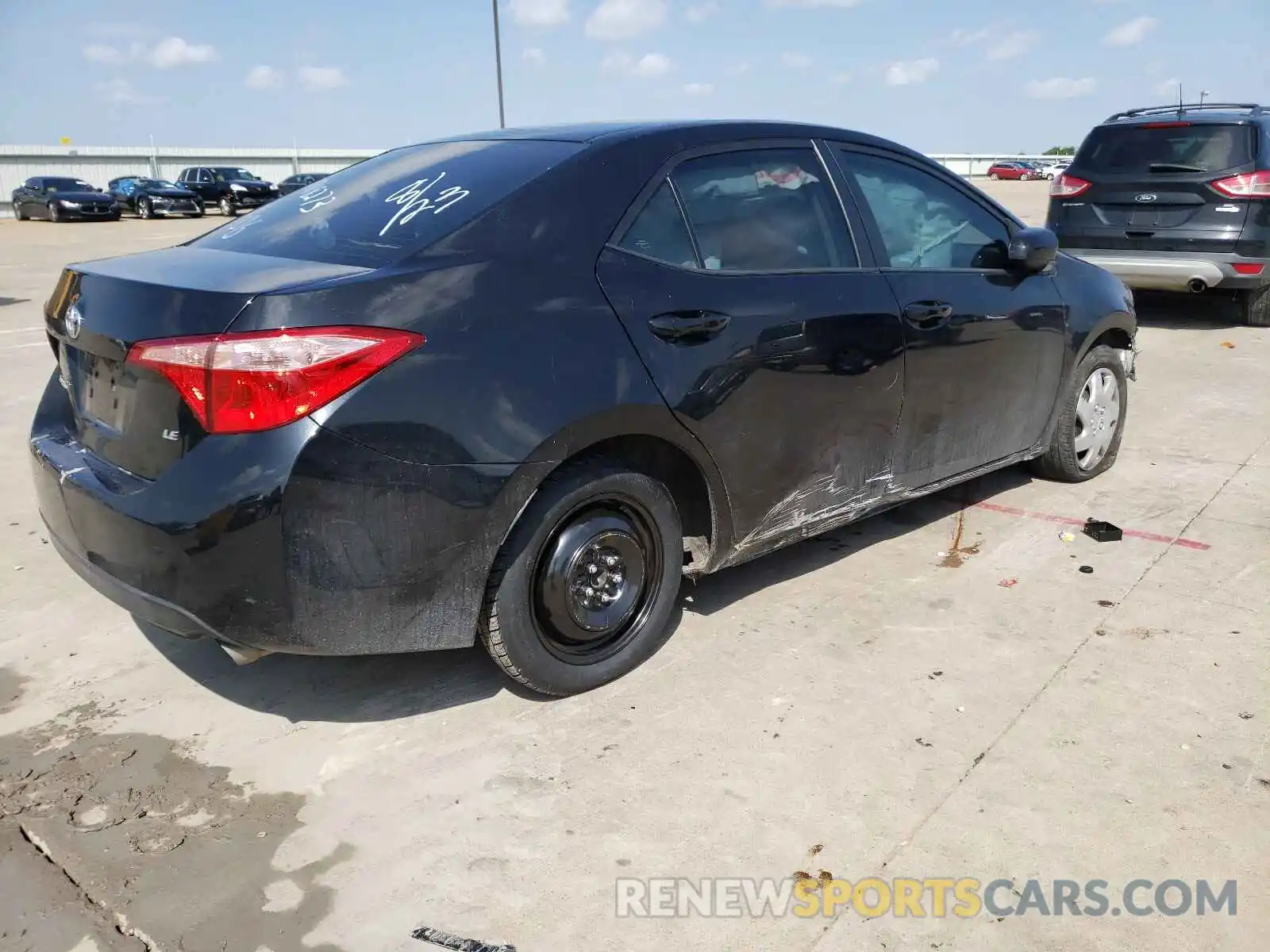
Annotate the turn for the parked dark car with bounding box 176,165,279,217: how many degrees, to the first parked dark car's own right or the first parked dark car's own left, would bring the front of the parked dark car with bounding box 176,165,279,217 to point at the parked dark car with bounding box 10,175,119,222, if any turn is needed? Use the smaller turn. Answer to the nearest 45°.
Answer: approximately 135° to the first parked dark car's own right

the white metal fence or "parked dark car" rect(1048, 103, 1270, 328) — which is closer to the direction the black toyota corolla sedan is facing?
the parked dark car

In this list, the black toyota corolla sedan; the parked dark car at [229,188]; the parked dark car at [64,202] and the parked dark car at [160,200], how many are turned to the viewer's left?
0

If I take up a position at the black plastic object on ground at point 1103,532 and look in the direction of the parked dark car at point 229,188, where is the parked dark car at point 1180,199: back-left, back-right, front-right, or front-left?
front-right

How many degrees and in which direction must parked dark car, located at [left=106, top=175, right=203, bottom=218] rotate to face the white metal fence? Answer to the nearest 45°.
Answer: approximately 135° to its left

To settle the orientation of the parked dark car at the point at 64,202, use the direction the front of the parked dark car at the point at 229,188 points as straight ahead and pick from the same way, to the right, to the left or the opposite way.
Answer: the same way

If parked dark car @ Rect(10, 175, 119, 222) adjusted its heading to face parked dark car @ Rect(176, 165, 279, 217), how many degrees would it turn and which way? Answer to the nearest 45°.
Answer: approximately 45° to its left

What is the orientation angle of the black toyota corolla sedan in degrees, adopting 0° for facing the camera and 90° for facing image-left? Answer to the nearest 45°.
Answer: approximately 225°

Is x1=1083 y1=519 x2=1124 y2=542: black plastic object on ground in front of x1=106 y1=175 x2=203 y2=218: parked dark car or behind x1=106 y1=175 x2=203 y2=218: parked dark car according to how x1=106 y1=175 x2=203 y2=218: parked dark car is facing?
in front

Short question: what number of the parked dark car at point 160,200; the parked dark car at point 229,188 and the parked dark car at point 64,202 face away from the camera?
0

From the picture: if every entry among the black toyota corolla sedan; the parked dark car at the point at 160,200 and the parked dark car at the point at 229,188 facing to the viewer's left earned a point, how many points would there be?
0

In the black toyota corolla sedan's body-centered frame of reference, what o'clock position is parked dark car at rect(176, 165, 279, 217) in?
The parked dark car is roughly at 10 o'clock from the black toyota corolla sedan.

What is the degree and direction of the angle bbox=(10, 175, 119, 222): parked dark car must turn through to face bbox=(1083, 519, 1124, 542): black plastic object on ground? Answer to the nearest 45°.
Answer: approximately 45° to its right

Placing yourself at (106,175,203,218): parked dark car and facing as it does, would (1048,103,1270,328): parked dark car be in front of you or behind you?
in front

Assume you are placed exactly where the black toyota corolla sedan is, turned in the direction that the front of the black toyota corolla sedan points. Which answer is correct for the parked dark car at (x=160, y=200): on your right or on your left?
on your left

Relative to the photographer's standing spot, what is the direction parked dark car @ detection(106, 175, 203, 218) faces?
facing the viewer and to the right of the viewer

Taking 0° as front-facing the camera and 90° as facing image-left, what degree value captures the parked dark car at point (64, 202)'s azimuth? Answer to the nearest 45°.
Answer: approximately 315°
